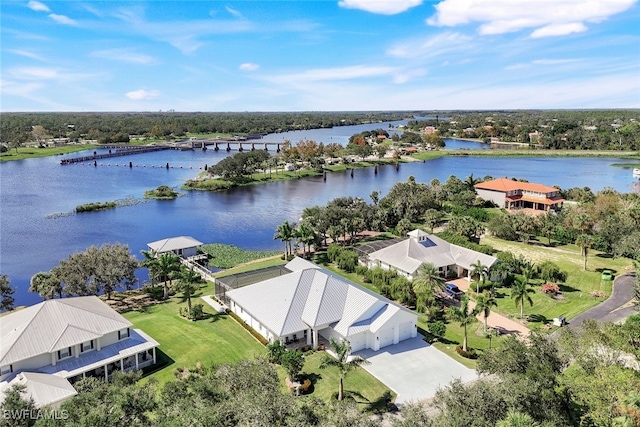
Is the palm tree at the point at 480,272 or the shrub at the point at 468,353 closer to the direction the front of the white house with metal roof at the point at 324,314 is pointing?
the shrub

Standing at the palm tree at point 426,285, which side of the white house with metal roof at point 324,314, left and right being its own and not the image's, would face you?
left

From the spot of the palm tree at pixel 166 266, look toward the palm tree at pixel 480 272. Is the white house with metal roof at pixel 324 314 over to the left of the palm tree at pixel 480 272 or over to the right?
right

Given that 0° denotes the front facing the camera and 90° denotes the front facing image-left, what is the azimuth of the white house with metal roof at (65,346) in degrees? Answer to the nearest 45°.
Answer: approximately 315°

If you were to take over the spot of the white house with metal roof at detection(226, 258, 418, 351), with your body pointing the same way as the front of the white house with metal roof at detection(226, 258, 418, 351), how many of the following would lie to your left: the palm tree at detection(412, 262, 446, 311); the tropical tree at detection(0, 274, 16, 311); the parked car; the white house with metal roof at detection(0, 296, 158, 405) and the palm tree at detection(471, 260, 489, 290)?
3

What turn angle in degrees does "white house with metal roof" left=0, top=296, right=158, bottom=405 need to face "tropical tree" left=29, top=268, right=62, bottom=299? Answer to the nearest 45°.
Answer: approximately 135° to its left

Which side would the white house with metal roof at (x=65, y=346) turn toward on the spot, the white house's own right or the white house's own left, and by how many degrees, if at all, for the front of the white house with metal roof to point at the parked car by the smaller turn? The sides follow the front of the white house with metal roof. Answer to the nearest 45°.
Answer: approximately 45° to the white house's own left

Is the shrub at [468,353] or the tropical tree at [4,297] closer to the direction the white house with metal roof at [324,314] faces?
the shrub

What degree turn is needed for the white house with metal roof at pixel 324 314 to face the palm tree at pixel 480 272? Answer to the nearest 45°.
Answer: approximately 90° to its left

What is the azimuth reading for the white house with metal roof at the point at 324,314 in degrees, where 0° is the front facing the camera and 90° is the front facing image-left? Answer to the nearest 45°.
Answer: approximately 315°
